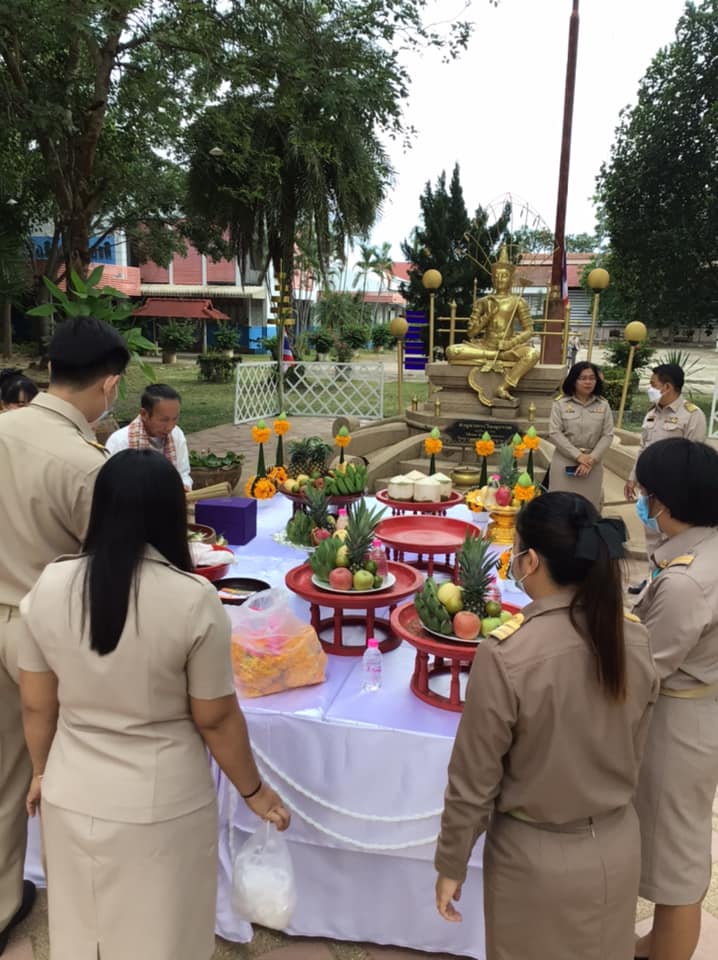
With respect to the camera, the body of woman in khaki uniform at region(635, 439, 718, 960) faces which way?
to the viewer's left

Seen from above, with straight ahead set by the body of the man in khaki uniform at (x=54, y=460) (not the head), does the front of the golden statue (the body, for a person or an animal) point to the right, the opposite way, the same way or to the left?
the opposite way

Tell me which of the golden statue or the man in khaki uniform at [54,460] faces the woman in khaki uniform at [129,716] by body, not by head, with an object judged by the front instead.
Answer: the golden statue

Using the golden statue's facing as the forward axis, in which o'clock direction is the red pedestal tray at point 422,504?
The red pedestal tray is roughly at 12 o'clock from the golden statue.

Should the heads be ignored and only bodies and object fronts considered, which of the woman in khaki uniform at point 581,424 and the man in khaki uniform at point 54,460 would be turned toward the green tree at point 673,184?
the man in khaki uniform

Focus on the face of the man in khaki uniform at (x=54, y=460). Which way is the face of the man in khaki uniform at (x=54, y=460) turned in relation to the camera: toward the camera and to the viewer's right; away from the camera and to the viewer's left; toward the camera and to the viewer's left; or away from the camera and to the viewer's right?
away from the camera and to the viewer's right

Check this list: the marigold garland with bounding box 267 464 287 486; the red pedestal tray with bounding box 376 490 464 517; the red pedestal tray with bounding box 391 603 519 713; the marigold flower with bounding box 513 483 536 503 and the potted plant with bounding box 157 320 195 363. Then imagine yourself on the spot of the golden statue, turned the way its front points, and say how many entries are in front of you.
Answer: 4

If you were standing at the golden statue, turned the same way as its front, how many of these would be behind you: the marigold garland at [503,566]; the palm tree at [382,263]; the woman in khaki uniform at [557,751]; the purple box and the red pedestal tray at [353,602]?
1

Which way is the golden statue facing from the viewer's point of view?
toward the camera

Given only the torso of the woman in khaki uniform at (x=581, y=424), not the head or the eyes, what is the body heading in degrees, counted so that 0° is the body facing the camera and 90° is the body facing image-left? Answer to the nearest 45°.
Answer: approximately 0°

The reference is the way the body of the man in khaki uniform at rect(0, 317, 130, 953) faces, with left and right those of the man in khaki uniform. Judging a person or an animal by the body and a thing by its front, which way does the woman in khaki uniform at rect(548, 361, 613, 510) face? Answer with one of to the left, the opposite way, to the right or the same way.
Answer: the opposite way

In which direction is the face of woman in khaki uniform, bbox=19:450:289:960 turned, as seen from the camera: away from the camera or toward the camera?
away from the camera

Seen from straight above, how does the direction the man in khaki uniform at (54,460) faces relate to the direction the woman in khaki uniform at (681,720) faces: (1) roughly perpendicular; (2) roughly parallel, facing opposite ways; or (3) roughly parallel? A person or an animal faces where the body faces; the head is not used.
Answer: roughly perpendicular
